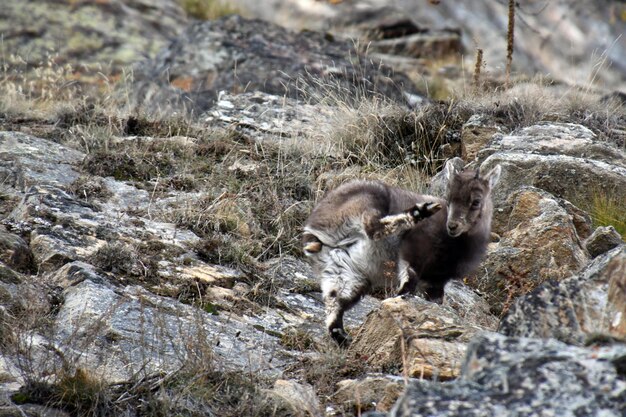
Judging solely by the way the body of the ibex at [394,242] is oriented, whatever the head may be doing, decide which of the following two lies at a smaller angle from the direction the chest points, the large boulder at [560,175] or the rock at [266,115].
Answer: the large boulder

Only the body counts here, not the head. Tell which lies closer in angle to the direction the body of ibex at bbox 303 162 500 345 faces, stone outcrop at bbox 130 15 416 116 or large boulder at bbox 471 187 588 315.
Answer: the large boulder

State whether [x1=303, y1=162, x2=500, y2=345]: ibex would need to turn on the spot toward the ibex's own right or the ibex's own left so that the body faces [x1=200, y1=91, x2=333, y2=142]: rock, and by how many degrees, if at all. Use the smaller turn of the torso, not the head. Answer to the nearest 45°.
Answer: approximately 135° to the ibex's own left

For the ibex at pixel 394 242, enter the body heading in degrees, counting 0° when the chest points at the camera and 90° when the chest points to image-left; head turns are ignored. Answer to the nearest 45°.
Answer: approximately 270°

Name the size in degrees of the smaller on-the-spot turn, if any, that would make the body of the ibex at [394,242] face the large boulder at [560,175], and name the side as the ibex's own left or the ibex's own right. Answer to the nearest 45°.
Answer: approximately 45° to the ibex's own left

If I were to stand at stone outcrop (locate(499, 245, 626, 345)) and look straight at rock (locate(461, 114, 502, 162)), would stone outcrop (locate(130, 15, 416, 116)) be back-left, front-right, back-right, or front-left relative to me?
front-left

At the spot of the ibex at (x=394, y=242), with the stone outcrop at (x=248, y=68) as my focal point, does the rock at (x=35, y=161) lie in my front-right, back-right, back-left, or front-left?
front-left

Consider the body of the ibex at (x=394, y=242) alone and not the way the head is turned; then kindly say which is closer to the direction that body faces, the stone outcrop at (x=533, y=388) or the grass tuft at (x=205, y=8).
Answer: the stone outcrop

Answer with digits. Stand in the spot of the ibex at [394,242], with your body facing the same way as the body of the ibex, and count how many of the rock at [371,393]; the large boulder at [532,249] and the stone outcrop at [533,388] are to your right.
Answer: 2

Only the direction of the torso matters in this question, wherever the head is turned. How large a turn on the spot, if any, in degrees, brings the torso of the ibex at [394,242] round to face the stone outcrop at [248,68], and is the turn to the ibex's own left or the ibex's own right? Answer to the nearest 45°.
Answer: approximately 135° to the ibex's own left

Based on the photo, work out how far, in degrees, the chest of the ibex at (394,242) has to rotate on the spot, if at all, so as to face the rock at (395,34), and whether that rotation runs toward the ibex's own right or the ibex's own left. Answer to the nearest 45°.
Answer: approximately 90° to the ibex's own left

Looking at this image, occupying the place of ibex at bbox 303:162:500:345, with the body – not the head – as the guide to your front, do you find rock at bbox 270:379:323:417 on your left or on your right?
on your right

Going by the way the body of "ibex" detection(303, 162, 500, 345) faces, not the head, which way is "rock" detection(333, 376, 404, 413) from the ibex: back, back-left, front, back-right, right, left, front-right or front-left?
right

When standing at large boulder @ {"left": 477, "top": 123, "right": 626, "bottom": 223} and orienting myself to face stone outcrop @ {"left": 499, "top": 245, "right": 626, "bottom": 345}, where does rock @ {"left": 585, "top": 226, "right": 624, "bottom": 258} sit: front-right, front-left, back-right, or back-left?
front-left

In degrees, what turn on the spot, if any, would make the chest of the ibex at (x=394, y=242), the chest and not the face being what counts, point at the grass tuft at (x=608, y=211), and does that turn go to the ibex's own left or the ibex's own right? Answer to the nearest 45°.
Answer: approximately 45° to the ibex's own left

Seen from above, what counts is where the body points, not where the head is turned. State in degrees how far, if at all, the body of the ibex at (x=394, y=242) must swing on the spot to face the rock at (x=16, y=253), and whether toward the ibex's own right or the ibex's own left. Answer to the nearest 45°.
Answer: approximately 180°
